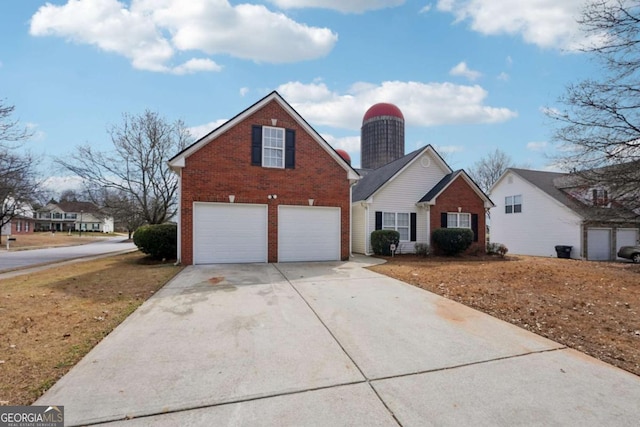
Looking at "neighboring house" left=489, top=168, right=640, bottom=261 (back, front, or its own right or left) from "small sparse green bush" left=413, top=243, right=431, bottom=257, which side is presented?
right

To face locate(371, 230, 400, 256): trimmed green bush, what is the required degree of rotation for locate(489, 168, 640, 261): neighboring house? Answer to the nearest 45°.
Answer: approximately 90° to its right

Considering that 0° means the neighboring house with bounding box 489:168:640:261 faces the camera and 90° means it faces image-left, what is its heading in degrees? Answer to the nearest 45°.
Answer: approximately 315°

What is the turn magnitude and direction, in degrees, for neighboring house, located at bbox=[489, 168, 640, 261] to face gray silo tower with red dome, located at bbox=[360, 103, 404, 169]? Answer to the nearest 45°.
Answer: approximately 135° to its right

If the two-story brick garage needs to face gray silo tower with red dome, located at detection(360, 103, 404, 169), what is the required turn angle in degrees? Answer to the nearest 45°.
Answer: approximately 135° to its left

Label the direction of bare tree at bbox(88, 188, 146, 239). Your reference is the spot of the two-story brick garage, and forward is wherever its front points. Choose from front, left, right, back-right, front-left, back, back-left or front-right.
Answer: back-right
